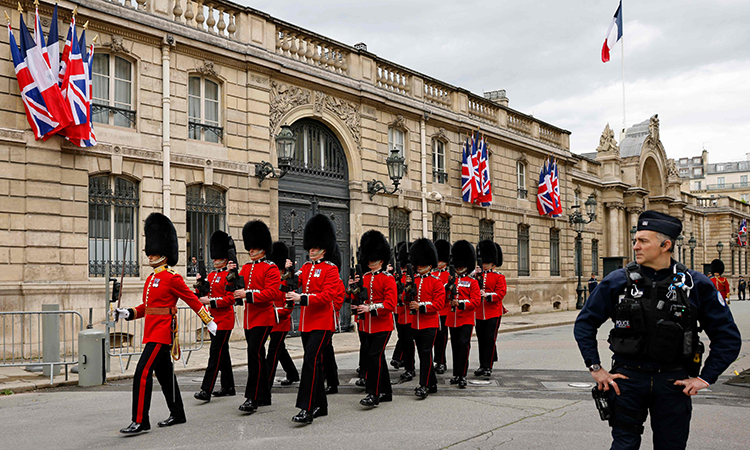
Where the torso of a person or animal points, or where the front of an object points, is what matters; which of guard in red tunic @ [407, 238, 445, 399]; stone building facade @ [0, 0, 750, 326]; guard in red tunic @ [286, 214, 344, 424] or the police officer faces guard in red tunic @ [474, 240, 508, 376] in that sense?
the stone building facade

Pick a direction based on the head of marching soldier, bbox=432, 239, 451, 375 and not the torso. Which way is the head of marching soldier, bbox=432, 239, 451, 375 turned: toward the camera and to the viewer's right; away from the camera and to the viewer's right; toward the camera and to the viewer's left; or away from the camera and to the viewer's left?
toward the camera and to the viewer's left

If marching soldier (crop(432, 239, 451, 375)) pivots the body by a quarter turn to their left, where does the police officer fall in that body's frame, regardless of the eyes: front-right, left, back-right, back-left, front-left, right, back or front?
front-right

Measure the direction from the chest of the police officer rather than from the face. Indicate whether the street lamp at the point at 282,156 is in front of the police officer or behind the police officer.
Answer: behind

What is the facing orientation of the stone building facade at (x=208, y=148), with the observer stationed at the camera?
facing the viewer and to the right of the viewer

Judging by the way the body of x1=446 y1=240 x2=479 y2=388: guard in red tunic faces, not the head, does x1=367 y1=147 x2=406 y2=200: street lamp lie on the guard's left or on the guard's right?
on the guard's right

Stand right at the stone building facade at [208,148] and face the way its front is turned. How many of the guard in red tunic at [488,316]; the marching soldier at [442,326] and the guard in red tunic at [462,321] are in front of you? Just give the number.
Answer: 3

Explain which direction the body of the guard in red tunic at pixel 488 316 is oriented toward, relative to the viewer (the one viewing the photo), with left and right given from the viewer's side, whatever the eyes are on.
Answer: facing the viewer and to the left of the viewer

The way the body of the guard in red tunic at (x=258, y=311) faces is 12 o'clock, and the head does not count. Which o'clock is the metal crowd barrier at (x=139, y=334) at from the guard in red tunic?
The metal crowd barrier is roughly at 4 o'clock from the guard in red tunic.

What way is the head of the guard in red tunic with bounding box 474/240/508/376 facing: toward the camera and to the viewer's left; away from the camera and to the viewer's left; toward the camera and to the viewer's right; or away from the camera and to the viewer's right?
toward the camera and to the viewer's left

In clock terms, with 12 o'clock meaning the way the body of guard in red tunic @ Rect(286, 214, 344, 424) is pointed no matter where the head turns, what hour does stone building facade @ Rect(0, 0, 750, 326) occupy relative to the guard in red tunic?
The stone building facade is roughly at 4 o'clock from the guard in red tunic.

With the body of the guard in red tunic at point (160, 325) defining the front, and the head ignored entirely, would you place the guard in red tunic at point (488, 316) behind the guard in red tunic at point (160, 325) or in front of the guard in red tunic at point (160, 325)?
behind

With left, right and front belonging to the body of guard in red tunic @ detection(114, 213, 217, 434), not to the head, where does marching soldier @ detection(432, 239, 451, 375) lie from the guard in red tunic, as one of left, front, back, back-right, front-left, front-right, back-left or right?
back

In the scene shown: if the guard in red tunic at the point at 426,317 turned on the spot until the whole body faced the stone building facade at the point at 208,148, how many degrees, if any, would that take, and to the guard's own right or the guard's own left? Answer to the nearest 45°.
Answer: approximately 90° to the guard's own right

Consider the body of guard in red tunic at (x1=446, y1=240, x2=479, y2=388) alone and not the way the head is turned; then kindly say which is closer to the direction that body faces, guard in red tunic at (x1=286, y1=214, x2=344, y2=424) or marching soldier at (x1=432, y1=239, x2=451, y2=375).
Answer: the guard in red tunic

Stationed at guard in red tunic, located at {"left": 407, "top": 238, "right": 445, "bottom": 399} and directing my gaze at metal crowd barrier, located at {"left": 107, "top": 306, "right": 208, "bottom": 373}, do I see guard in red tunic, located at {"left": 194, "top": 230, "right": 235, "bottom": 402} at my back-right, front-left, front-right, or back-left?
front-left

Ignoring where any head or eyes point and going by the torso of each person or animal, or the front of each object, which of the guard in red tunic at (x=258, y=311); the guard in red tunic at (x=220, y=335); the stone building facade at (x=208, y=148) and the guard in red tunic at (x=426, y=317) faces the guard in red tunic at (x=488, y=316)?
the stone building facade

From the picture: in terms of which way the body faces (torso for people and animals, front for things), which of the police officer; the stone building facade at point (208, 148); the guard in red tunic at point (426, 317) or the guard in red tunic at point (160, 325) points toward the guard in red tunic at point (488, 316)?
the stone building facade
